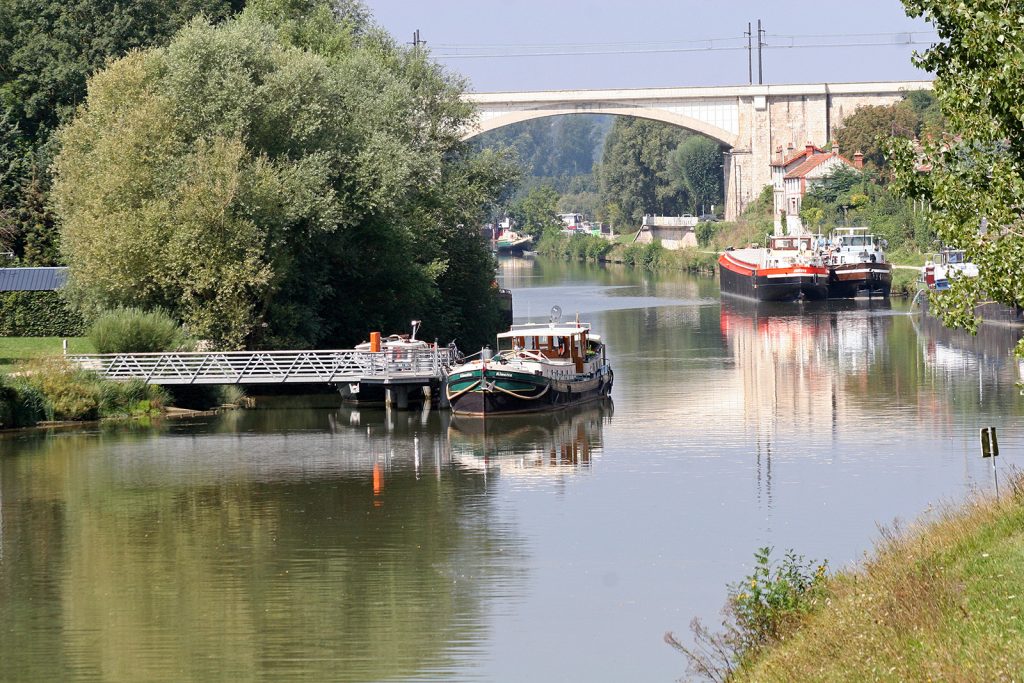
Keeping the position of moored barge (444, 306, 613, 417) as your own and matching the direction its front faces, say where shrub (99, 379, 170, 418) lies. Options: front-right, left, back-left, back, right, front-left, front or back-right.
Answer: front-right

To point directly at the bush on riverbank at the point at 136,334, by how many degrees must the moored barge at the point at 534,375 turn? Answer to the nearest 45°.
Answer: approximately 45° to its right

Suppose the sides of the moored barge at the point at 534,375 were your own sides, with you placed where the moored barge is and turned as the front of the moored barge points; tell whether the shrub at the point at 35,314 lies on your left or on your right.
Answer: on your right

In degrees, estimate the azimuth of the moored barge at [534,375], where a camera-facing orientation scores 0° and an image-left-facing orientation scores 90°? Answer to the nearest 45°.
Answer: approximately 45°

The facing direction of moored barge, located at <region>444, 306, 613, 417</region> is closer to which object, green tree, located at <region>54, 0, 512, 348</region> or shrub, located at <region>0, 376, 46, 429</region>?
the shrub

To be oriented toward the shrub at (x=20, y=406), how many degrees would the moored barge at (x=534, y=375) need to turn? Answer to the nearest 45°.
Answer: approximately 45° to its right

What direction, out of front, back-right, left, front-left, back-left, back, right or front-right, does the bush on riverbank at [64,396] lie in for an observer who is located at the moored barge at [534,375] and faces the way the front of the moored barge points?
front-right

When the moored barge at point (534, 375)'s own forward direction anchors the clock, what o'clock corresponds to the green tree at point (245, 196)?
The green tree is roughly at 2 o'clock from the moored barge.
